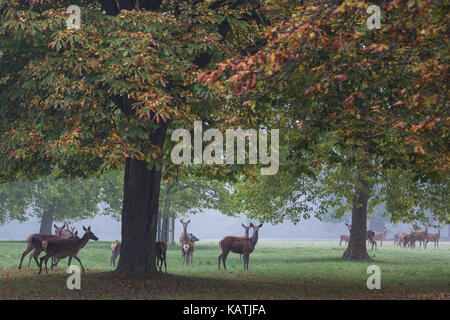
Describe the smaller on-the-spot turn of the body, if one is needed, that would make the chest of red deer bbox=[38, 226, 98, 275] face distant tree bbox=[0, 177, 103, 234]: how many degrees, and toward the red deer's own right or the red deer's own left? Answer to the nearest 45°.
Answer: approximately 90° to the red deer's own left

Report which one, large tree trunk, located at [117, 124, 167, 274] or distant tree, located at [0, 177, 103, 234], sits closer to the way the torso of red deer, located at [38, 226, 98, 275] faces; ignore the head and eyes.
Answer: the large tree trunk

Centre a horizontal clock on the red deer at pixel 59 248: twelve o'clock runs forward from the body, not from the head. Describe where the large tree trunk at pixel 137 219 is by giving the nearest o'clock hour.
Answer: The large tree trunk is roughly at 1 o'clock from the red deer.

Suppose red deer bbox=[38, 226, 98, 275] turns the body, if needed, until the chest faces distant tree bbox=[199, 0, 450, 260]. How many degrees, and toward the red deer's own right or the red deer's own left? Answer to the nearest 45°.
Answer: approximately 45° to the red deer's own left

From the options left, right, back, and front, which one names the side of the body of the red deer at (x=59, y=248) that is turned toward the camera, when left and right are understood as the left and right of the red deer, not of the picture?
right
